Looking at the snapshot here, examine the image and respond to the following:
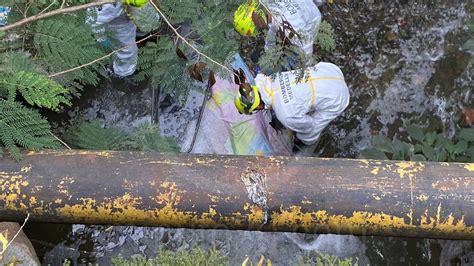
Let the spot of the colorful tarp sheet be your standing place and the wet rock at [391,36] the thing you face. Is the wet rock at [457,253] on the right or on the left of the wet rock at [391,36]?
right

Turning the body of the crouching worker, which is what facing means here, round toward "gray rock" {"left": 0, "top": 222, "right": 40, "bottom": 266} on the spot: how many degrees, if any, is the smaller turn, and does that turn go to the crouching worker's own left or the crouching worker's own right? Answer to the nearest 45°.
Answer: approximately 45° to the crouching worker's own left

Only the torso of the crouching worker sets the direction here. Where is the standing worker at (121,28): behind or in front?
in front

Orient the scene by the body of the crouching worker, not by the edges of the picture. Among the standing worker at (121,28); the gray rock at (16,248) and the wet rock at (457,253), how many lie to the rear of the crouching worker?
1

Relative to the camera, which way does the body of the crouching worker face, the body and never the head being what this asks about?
to the viewer's left

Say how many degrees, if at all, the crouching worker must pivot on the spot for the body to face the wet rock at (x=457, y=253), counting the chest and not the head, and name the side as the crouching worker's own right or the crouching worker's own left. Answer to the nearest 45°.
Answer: approximately 180°

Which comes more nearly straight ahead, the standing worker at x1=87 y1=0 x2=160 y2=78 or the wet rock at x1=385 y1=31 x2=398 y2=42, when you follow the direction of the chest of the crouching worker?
the standing worker

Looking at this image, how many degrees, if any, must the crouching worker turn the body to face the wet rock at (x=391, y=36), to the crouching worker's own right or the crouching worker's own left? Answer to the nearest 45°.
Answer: approximately 135° to the crouching worker's own right

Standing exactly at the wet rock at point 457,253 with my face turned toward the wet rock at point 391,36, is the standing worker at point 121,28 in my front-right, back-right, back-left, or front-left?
front-left
